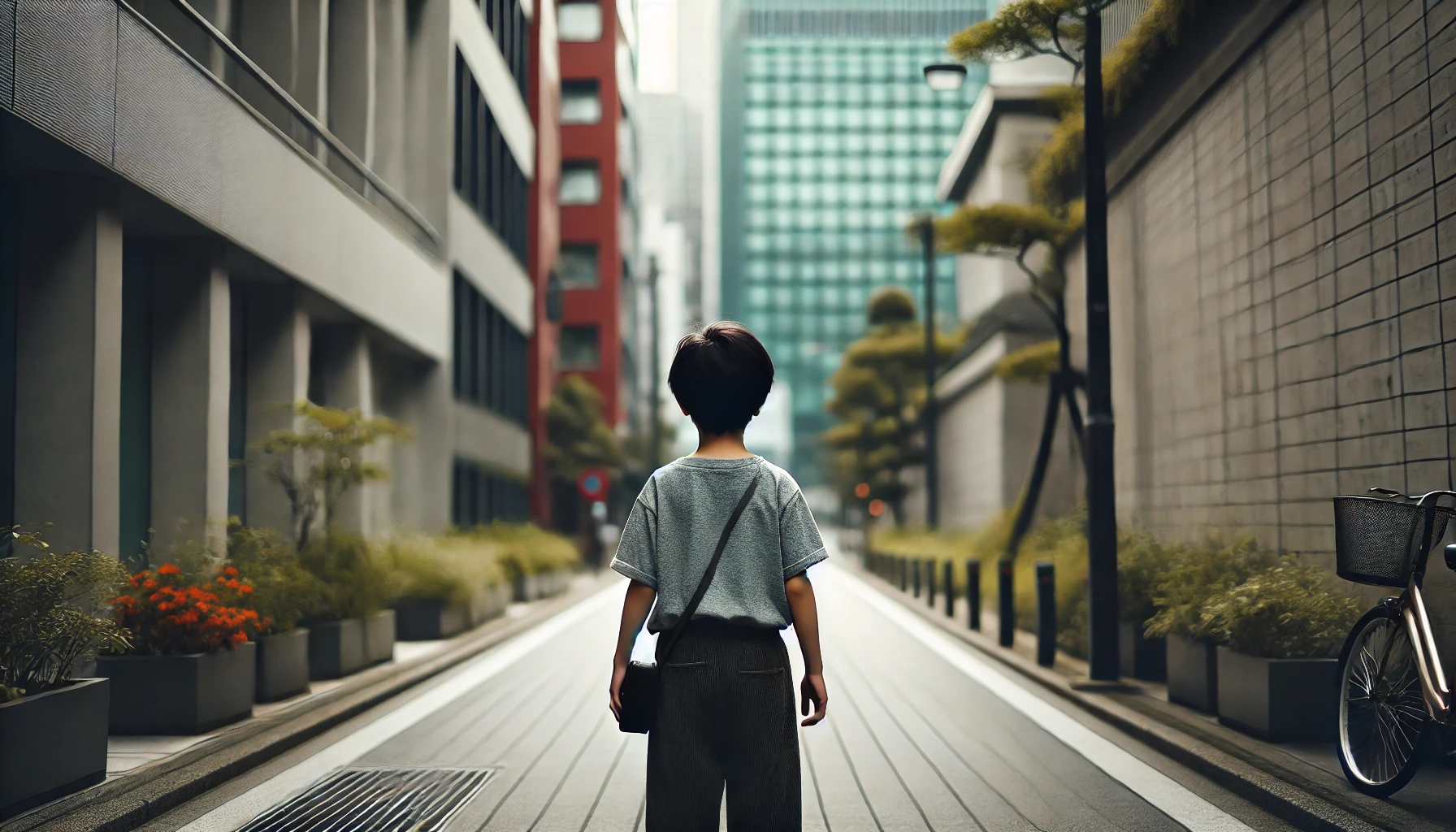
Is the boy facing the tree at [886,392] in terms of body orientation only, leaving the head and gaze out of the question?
yes

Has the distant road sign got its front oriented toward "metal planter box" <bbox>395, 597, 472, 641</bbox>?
yes

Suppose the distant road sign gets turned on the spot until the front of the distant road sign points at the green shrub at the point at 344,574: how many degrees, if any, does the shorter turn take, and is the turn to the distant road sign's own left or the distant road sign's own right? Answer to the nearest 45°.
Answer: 0° — it already faces it

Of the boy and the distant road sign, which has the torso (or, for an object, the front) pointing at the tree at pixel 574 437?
the boy

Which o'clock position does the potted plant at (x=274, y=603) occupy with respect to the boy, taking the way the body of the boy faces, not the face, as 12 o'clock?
The potted plant is roughly at 11 o'clock from the boy.

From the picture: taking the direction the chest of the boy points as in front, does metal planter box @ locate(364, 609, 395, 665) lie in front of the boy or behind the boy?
in front

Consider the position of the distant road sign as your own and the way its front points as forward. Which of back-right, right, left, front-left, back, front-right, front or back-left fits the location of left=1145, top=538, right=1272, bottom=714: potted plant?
front

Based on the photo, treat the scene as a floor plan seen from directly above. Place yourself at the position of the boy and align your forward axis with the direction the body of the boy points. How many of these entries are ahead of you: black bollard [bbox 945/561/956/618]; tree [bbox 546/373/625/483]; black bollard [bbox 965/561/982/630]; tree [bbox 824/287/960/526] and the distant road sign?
5

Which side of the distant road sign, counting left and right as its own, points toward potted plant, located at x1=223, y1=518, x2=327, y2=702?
front

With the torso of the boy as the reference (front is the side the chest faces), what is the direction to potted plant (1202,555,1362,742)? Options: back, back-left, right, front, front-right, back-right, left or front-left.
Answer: front-right

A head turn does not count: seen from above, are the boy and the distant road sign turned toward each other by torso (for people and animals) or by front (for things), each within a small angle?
yes

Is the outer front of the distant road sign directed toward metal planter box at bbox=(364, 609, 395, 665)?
yes

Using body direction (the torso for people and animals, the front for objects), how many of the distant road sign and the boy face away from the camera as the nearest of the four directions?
1

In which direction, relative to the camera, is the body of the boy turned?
away from the camera

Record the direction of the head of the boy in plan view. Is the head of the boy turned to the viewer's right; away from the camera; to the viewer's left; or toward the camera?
away from the camera

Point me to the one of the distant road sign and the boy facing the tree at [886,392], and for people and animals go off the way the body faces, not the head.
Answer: the boy

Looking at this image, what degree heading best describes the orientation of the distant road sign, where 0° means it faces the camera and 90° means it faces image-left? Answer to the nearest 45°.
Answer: approximately 0°

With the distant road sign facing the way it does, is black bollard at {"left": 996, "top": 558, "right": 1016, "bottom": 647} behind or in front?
in front

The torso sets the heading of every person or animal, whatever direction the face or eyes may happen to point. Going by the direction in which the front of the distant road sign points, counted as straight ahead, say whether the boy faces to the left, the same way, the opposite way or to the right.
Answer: the opposite way
